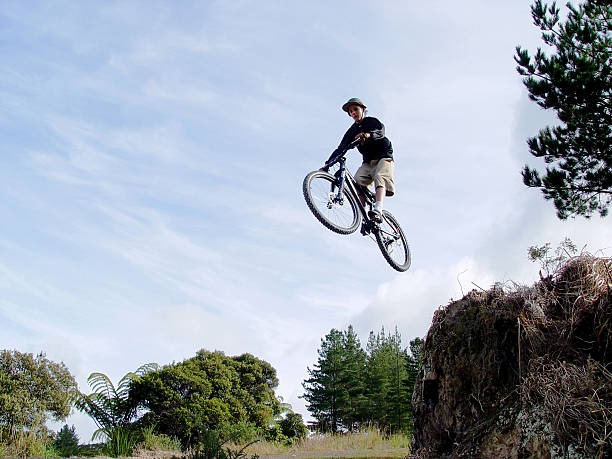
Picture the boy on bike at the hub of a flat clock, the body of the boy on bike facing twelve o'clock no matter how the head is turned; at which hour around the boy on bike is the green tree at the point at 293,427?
The green tree is roughly at 4 o'clock from the boy on bike.

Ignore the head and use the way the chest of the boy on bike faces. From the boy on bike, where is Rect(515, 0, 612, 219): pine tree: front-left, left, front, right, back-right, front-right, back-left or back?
back

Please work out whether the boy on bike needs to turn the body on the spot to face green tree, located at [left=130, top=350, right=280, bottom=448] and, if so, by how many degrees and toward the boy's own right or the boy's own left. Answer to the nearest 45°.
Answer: approximately 90° to the boy's own right

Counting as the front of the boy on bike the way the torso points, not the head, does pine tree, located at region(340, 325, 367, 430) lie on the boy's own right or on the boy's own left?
on the boy's own right

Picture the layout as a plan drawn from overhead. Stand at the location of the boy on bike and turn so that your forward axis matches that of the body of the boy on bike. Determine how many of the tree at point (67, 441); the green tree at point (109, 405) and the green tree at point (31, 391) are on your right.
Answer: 3

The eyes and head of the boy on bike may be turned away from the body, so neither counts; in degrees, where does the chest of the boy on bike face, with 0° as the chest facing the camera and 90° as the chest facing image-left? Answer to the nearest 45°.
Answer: approximately 45°

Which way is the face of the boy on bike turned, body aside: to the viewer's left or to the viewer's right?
to the viewer's left

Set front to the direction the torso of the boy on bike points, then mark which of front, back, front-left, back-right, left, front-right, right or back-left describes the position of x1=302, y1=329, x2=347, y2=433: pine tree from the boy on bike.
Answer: back-right

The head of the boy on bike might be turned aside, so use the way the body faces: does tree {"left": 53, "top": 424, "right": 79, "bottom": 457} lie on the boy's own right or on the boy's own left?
on the boy's own right

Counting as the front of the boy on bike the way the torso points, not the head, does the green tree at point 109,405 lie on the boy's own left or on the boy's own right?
on the boy's own right

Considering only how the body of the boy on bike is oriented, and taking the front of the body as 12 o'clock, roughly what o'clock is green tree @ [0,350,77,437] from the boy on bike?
The green tree is roughly at 3 o'clock from the boy on bike.
